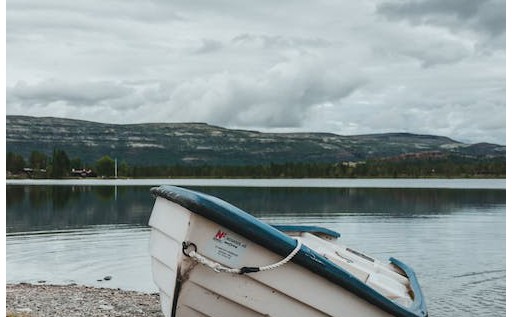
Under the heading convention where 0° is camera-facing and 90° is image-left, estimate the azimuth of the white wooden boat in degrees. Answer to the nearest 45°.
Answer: approximately 45°
